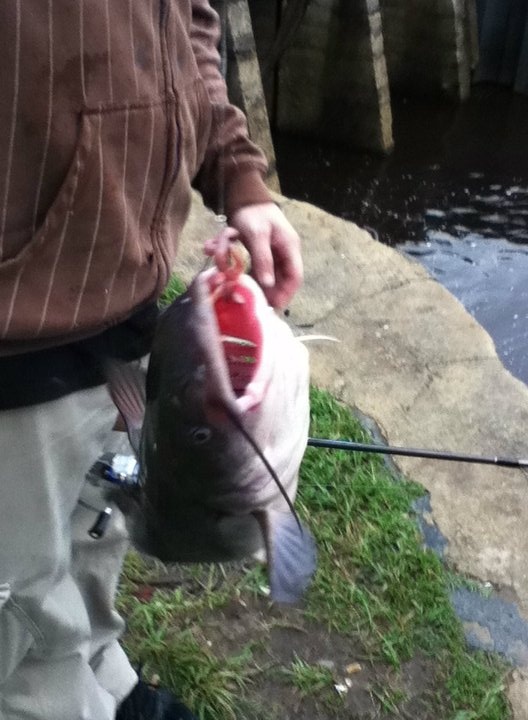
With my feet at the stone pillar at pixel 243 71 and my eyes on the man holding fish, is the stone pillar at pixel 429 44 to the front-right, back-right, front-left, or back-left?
back-left

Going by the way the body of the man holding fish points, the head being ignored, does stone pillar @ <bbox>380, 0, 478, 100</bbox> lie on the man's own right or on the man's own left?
on the man's own left

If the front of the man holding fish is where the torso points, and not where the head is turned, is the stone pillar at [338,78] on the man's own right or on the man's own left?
on the man's own left

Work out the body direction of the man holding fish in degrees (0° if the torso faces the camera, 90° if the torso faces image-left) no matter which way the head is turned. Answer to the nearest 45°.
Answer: approximately 315°

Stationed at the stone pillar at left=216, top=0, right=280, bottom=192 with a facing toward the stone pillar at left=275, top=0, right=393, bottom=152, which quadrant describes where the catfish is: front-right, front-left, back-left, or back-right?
back-right

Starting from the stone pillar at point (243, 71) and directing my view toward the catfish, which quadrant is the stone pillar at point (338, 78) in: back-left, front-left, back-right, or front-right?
back-left
